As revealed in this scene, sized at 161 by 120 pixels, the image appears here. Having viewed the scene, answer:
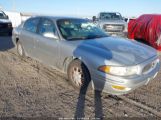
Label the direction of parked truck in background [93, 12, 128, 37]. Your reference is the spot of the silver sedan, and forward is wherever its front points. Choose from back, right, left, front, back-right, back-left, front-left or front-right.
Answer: back-left

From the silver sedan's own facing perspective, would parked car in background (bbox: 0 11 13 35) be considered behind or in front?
behind

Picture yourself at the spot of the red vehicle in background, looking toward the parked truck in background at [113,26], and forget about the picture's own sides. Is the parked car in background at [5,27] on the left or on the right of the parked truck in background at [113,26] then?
left

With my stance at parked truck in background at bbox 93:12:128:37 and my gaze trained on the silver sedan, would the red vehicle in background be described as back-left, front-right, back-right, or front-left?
front-left

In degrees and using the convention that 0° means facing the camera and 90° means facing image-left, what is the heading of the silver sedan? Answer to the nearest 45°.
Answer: approximately 315°

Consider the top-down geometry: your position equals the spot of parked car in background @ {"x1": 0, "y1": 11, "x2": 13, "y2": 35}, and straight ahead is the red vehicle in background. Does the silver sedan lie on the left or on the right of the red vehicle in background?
right

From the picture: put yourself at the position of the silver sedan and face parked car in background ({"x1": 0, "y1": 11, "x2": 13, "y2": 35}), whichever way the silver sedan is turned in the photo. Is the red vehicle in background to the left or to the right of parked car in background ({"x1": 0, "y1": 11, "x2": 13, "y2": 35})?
right
